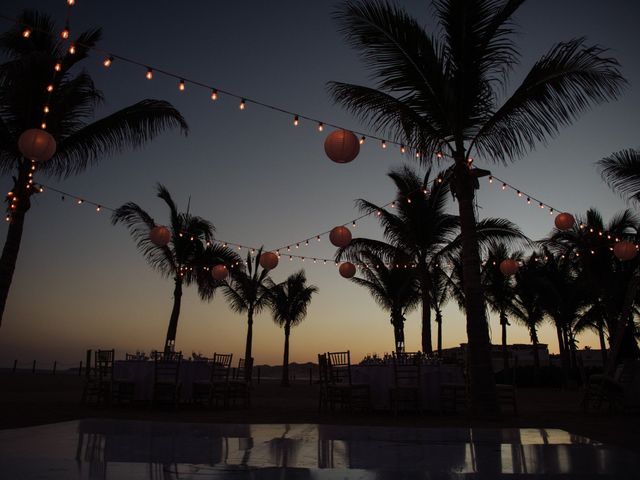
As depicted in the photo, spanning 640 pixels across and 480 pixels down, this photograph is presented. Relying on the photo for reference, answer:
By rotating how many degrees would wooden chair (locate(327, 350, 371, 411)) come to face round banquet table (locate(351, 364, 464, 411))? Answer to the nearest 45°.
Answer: approximately 45° to its right

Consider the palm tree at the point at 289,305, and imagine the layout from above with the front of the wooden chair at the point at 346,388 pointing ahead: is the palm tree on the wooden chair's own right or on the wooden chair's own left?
on the wooden chair's own left

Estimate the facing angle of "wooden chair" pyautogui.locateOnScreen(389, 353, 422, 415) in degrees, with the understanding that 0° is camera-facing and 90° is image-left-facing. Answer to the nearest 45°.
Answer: approximately 180°

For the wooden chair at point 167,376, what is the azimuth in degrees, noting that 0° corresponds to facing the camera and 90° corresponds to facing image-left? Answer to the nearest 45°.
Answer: approximately 180°

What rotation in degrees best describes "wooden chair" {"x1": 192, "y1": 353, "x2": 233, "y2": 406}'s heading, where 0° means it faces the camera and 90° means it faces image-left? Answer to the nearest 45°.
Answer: approximately 135°

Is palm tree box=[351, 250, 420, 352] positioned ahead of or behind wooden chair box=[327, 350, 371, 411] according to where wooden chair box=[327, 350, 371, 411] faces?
ahead

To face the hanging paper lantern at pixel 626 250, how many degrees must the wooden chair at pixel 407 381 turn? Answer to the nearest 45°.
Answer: approximately 45° to its right

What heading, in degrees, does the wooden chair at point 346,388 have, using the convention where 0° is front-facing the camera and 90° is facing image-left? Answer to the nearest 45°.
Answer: approximately 225°
